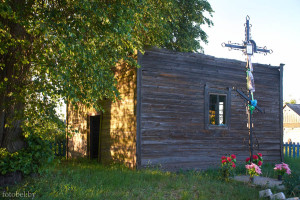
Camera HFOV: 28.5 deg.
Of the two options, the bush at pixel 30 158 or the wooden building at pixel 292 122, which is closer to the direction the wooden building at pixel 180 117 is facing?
the bush

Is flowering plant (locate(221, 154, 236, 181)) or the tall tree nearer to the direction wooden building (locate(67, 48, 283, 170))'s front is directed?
the tall tree

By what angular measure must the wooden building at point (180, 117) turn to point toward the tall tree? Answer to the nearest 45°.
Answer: approximately 45° to its left

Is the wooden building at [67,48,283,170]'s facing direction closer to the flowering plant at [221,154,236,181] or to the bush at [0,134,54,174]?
the bush

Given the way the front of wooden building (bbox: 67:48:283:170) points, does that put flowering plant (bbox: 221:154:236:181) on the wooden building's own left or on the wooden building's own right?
on the wooden building's own left

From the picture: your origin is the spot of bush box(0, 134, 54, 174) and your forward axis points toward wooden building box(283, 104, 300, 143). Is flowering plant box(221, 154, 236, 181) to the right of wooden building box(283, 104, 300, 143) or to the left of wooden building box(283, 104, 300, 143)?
right

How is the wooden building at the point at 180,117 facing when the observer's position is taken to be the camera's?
facing to the left of the viewer

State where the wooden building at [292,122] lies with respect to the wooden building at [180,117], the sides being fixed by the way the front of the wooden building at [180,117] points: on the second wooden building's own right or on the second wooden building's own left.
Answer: on the second wooden building's own right

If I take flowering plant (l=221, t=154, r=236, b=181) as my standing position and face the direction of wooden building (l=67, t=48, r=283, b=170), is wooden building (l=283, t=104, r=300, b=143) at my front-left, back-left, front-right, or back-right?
front-right
